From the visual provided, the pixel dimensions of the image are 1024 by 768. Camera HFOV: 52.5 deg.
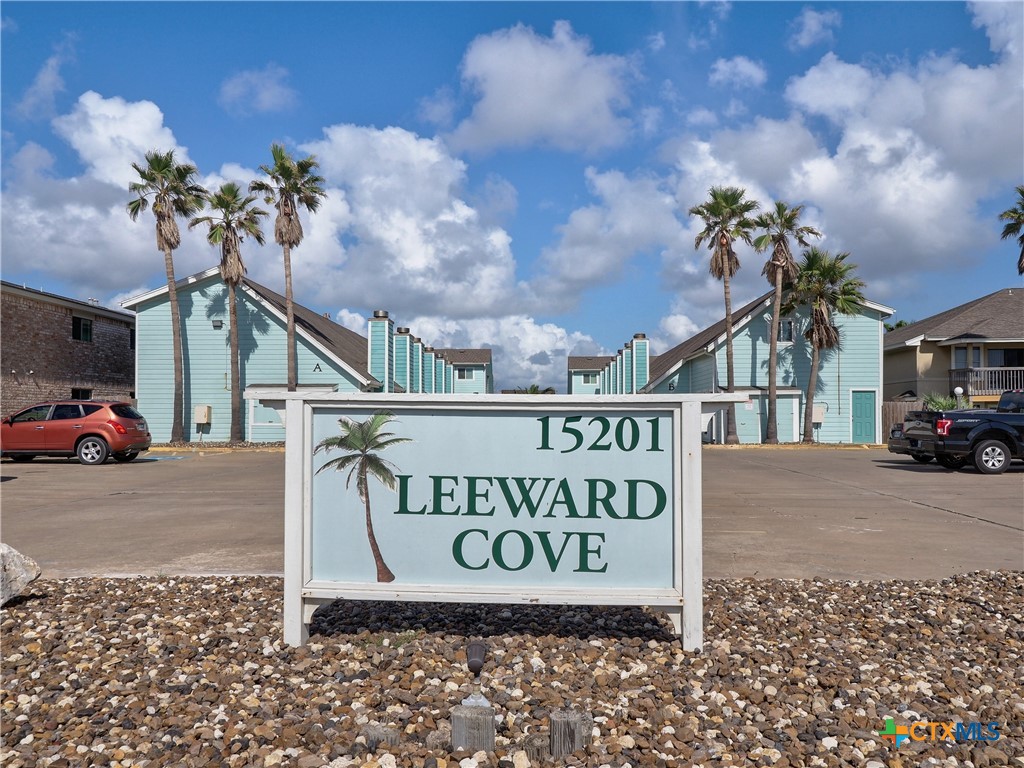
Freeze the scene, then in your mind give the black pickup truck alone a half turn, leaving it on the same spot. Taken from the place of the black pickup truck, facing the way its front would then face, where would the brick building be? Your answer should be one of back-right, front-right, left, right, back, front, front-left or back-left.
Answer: front-right

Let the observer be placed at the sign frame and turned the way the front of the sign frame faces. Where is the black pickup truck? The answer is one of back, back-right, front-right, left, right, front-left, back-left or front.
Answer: back-left

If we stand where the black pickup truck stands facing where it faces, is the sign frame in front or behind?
behind

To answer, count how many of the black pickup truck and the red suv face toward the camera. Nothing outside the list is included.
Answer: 0

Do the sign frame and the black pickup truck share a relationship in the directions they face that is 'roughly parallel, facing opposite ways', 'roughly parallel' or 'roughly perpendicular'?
roughly perpendicular

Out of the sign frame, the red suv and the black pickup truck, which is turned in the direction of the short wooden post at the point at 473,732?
the sign frame

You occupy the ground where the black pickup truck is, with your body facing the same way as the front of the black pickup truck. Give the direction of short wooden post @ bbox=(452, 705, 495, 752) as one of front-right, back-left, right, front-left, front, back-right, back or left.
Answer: back-right

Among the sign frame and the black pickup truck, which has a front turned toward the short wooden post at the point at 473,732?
the sign frame

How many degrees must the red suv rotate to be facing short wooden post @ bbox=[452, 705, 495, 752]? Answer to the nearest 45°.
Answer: approximately 135° to its left

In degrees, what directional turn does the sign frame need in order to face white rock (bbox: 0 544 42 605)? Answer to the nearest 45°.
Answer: approximately 90° to its right

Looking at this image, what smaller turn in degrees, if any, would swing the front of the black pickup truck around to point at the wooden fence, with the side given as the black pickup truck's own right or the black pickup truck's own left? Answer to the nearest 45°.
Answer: approximately 45° to the black pickup truck's own left

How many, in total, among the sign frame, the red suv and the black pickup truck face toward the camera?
1

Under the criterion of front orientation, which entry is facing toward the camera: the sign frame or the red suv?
the sign frame

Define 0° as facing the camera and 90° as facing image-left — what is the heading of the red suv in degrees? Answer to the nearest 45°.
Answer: approximately 135°

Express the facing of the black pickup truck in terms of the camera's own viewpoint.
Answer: facing away from the viewer and to the right of the viewer

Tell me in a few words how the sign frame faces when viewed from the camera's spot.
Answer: facing the viewer

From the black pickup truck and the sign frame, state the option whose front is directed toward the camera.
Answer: the sign frame

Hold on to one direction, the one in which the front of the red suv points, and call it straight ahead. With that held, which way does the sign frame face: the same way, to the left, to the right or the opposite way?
to the left
